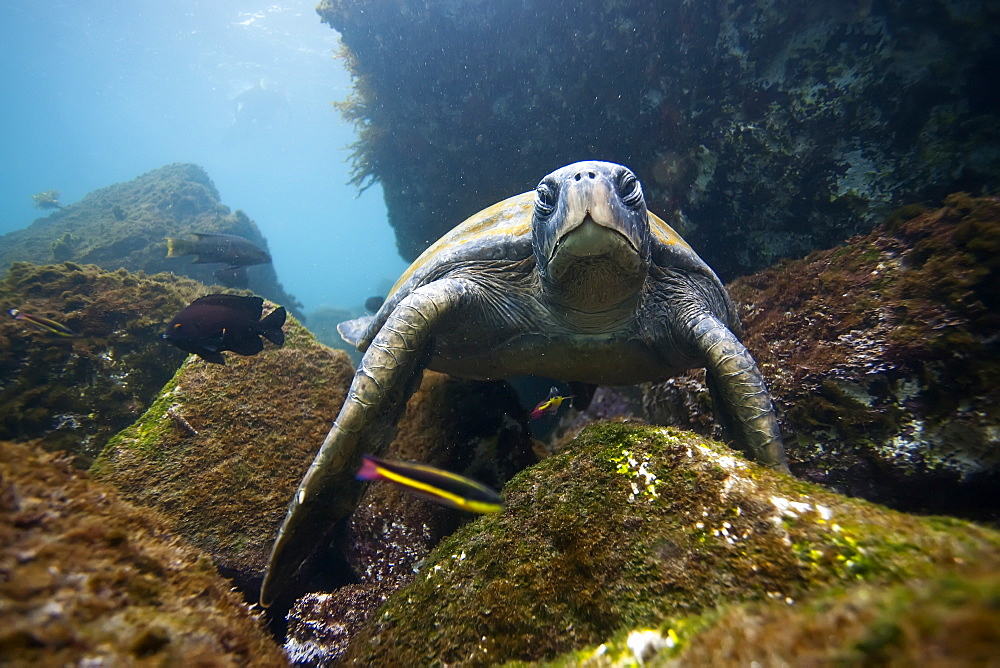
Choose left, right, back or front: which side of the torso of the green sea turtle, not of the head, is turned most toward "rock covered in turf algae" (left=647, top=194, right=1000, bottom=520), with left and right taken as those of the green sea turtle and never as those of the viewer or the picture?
left

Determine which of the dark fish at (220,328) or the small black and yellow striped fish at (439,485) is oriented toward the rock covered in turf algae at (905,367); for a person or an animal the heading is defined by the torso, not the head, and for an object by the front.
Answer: the small black and yellow striped fish

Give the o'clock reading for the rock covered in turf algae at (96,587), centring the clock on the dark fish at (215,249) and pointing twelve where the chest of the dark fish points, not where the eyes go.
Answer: The rock covered in turf algae is roughly at 3 o'clock from the dark fish.

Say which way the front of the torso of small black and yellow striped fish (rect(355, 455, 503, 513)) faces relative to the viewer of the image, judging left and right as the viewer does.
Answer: facing to the right of the viewer

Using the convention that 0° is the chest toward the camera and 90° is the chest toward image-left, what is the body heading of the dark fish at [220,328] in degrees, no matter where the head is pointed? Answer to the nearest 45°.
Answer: approximately 90°

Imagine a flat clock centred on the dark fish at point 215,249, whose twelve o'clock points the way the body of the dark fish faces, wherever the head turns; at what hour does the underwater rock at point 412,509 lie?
The underwater rock is roughly at 2 o'clock from the dark fish.

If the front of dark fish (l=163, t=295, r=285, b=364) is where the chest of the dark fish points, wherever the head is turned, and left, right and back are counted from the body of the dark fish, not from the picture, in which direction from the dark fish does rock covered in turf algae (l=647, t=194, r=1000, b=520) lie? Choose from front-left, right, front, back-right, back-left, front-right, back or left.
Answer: back-left

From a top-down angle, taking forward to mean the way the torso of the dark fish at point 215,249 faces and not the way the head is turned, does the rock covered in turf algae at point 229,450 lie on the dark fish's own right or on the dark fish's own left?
on the dark fish's own right

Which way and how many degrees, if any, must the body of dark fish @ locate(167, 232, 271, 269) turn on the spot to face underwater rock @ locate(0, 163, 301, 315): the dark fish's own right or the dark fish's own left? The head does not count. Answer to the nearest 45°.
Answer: approximately 90° to the dark fish's own left

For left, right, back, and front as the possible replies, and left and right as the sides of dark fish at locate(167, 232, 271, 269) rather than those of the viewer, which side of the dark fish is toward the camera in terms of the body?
right

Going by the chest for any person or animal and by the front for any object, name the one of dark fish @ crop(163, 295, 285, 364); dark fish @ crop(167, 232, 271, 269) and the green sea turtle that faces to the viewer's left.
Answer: dark fish @ crop(163, 295, 285, 364)

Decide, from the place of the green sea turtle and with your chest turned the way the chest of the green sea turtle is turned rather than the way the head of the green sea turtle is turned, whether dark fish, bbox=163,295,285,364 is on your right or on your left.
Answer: on your right

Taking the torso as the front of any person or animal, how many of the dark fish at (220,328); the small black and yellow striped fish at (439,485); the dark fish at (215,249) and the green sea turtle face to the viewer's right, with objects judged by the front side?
2
